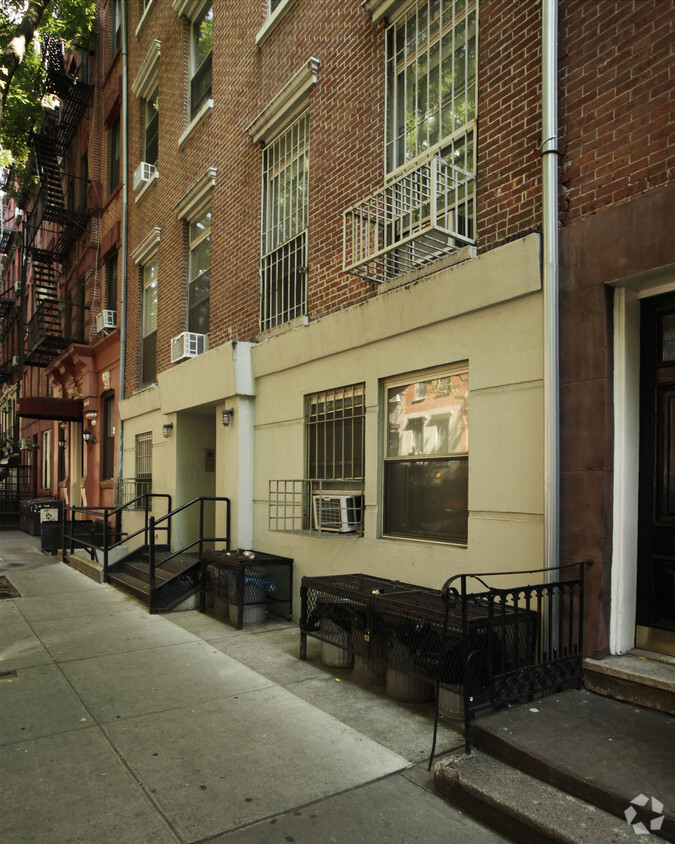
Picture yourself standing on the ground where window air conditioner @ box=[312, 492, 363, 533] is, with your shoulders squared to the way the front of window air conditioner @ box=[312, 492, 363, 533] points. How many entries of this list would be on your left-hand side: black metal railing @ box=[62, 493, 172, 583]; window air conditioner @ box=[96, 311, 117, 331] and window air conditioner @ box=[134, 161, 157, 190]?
0

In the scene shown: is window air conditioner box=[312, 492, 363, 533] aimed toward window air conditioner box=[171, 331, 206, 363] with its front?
no

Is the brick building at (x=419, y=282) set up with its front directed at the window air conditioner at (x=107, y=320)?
no

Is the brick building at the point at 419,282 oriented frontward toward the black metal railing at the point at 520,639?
no

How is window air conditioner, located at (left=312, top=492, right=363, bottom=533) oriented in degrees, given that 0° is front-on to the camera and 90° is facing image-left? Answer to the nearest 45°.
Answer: approximately 45°

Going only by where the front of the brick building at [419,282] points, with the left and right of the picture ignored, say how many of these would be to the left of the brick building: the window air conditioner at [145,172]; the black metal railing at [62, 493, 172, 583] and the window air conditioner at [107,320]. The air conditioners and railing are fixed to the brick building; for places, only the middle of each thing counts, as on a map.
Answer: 0

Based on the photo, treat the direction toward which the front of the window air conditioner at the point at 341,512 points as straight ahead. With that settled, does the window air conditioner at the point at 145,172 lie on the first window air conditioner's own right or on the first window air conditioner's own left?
on the first window air conditioner's own right

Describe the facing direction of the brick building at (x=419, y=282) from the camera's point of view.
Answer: facing the viewer and to the left of the viewer

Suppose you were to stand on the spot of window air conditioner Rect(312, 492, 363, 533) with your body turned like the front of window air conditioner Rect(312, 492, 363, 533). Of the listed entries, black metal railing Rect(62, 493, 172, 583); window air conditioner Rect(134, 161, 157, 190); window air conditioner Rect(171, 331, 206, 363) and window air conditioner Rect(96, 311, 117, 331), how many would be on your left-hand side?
0
